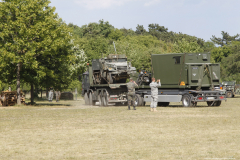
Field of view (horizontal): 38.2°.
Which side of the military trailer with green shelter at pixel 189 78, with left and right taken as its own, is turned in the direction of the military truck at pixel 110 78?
front

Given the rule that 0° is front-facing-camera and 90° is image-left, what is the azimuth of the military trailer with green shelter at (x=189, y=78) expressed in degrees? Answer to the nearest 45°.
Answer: approximately 135°

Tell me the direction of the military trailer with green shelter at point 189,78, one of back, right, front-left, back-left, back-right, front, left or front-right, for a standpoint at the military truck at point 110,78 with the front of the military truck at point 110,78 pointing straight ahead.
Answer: back
